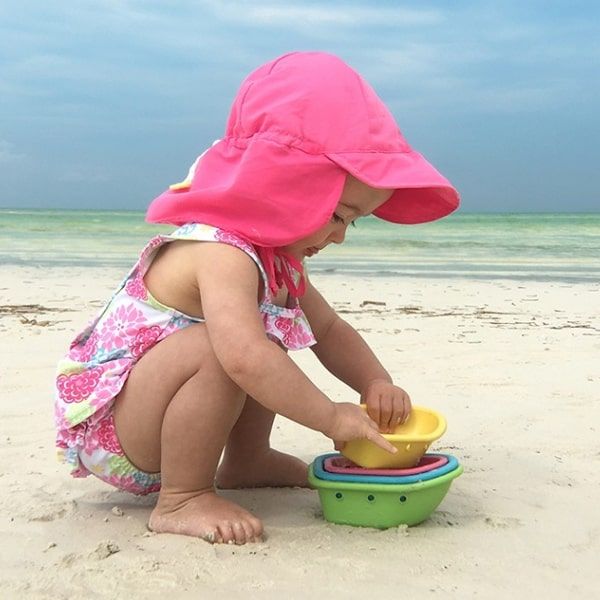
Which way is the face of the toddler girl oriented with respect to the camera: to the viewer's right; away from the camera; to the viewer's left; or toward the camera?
to the viewer's right

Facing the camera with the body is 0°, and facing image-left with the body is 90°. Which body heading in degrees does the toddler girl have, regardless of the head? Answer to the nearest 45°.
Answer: approximately 270°
